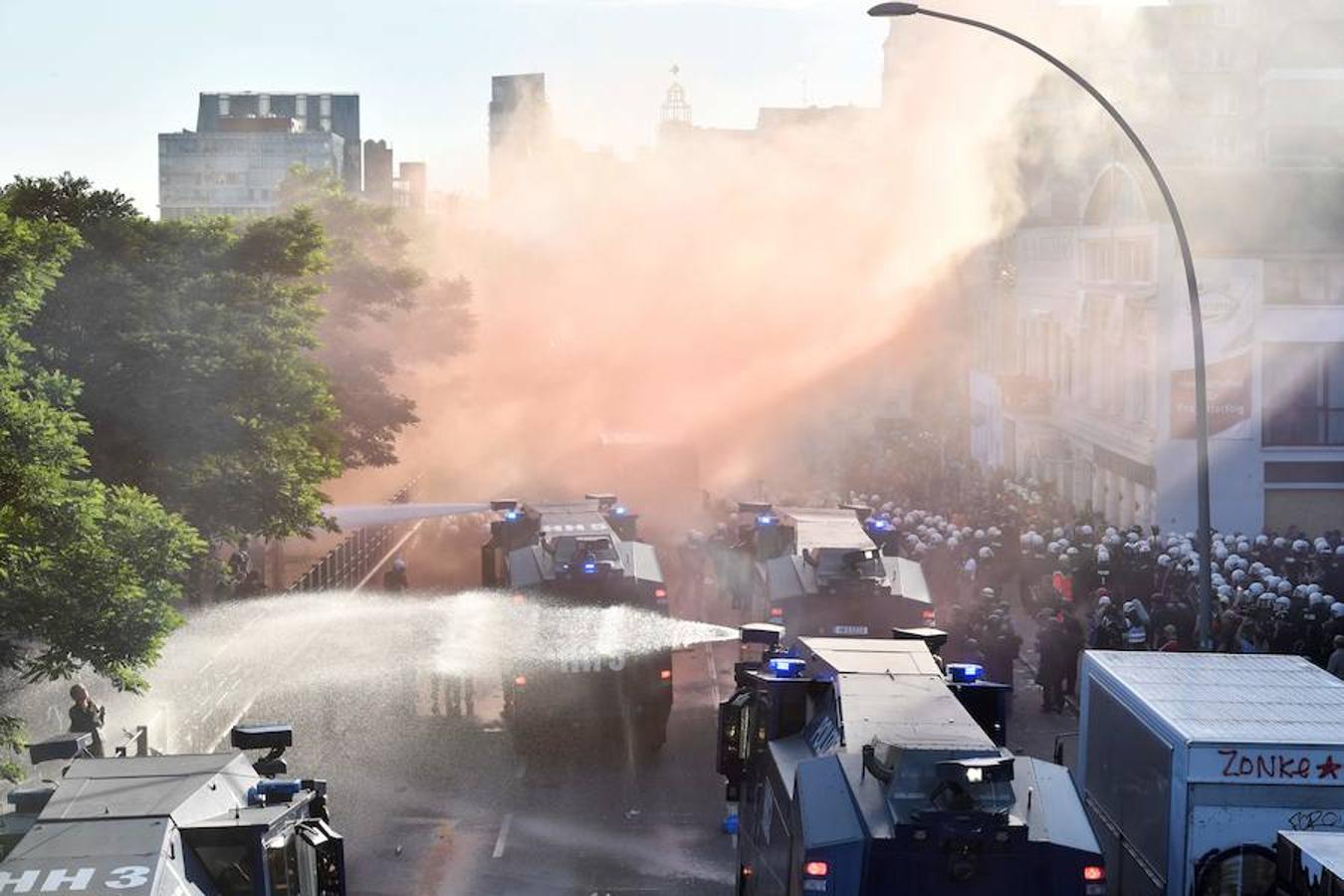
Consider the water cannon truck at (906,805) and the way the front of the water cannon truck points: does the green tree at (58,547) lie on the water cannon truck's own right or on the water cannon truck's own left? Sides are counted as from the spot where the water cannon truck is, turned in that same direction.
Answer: on the water cannon truck's own left

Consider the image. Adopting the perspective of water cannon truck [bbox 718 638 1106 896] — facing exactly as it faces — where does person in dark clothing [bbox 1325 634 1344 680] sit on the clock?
The person in dark clothing is roughly at 1 o'clock from the water cannon truck.

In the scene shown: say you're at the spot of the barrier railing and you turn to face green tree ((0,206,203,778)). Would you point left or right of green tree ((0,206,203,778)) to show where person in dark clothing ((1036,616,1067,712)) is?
left

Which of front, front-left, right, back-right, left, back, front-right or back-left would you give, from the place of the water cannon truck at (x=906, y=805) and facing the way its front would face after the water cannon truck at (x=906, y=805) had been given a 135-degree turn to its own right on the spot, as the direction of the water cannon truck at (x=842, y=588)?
back-left

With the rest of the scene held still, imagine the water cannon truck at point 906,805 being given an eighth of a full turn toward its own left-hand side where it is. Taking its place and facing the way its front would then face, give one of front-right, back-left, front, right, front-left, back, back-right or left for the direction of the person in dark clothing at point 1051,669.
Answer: front-right

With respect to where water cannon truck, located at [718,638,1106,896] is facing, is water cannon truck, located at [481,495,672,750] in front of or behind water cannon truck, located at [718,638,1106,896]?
in front

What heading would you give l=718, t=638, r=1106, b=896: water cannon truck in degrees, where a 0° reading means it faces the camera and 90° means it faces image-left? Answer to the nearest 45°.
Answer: approximately 180°

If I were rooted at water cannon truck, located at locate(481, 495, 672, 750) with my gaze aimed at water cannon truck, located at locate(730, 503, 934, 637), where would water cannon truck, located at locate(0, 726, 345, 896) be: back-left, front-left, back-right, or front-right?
back-right

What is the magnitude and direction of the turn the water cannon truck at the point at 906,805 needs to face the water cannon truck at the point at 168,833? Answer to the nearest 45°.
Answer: approximately 90° to its left
